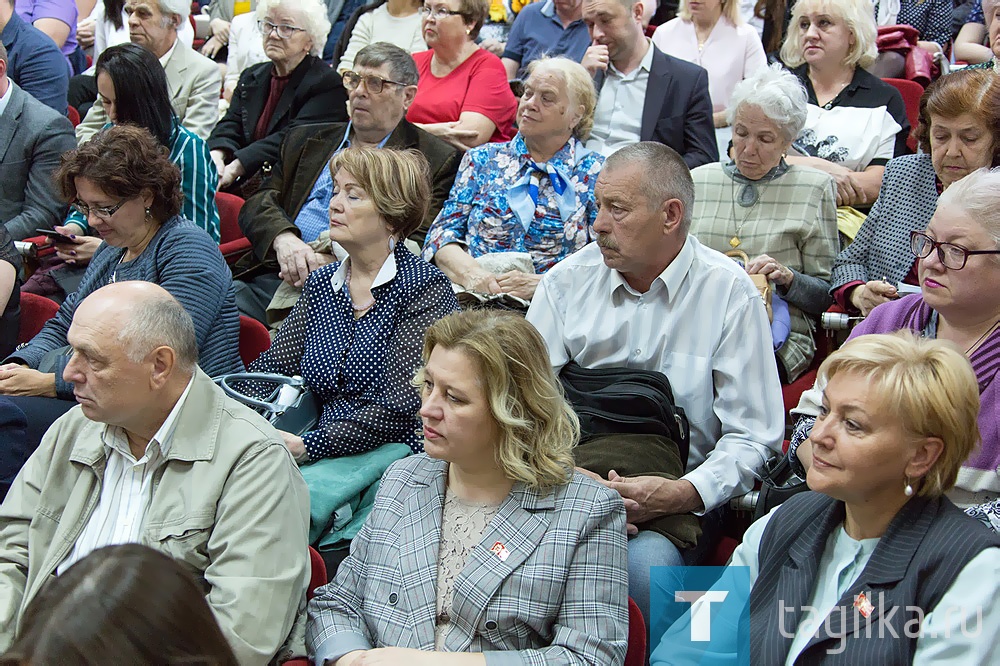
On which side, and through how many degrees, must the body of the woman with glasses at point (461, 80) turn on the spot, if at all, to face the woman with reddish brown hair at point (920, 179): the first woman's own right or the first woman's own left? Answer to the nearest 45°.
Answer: approximately 90° to the first woman's own left

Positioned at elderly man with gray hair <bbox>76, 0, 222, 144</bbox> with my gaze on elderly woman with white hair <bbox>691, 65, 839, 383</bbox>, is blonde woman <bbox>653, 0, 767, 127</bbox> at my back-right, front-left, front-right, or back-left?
front-left

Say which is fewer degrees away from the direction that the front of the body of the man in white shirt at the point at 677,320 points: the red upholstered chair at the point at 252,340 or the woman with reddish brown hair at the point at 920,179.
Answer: the red upholstered chair

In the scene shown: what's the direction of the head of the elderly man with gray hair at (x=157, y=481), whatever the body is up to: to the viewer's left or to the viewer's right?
to the viewer's left

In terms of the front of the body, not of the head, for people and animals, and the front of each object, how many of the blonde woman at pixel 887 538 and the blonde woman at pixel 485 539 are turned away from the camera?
0

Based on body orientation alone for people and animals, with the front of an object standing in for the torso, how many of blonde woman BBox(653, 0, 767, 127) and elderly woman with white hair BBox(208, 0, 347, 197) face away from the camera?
0

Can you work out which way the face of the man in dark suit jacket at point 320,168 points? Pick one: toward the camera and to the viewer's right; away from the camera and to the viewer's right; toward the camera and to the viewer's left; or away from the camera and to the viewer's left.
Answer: toward the camera and to the viewer's left

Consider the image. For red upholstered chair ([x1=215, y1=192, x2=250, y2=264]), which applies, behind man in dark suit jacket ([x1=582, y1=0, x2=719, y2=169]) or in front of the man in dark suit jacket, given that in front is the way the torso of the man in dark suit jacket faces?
in front

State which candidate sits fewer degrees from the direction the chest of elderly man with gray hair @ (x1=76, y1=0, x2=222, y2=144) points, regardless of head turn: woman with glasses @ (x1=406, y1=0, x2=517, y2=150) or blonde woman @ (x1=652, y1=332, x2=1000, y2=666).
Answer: the blonde woman

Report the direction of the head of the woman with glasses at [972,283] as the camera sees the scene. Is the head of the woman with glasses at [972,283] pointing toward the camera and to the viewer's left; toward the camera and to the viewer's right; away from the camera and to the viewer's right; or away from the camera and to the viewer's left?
toward the camera and to the viewer's left

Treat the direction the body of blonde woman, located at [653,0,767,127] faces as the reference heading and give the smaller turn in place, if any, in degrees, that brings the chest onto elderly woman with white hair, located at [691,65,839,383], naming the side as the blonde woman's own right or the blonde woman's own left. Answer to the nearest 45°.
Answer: approximately 45° to the blonde woman's own left

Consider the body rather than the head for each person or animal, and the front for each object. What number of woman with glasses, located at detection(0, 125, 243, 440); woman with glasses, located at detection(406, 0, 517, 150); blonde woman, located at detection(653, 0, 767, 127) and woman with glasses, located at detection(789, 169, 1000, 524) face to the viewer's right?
0

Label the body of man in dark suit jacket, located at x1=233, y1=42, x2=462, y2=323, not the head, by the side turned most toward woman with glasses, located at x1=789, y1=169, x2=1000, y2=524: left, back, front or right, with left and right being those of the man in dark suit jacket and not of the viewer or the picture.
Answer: left

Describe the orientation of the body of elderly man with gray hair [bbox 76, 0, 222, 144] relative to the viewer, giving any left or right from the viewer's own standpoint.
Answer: facing the viewer and to the left of the viewer

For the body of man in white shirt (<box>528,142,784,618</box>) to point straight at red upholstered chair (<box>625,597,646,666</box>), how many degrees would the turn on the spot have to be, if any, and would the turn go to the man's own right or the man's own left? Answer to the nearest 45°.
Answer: approximately 45° to the man's own left
